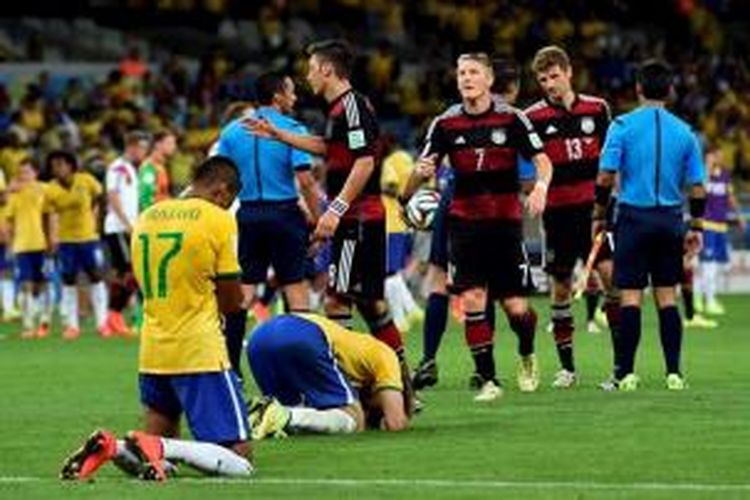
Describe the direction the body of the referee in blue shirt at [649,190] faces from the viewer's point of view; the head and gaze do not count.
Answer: away from the camera

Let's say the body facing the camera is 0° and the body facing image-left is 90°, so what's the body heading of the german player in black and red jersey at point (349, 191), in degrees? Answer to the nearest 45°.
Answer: approximately 90°

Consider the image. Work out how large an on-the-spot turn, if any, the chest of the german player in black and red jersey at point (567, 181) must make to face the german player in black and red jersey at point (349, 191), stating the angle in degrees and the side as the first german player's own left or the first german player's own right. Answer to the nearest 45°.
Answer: approximately 45° to the first german player's own right

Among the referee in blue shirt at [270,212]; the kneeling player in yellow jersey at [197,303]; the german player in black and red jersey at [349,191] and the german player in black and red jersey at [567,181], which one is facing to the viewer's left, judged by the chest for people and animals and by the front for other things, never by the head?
the german player in black and red jersey at [349,191]

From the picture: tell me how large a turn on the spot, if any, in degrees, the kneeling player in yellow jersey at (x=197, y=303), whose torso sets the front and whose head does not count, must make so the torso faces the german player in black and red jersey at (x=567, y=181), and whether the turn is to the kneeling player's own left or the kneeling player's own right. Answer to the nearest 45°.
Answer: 0° — they already face them

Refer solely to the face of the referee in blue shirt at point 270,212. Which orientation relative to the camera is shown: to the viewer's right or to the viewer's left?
to the viewer's right

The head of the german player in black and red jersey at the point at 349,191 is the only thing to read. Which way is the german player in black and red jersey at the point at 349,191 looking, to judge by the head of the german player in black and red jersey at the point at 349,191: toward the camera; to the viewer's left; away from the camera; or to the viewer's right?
to the viewer's left

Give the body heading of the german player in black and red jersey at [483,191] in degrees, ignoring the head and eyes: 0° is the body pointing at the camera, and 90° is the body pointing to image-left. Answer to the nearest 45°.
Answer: approximately 0°
